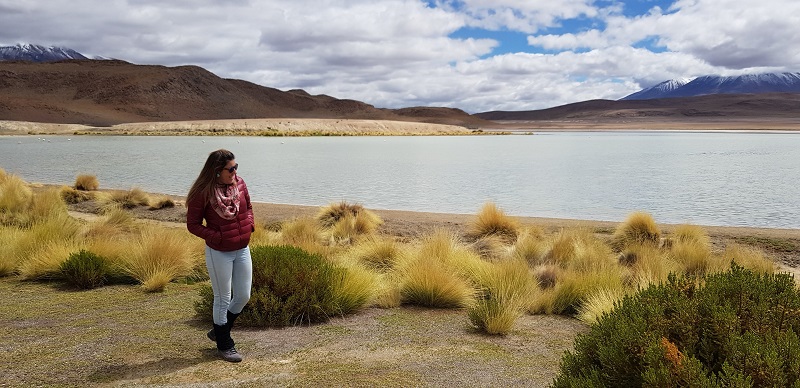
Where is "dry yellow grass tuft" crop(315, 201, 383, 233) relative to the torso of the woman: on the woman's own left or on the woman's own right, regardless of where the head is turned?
on the woman's own left

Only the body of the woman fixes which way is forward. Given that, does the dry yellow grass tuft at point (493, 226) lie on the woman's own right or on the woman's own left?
on the woman's own left

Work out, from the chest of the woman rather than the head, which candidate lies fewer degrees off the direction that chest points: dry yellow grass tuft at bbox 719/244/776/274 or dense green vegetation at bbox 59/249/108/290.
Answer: the dry yellow grass tuft

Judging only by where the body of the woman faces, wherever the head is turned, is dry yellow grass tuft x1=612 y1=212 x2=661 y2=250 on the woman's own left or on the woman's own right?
on the woman's own left

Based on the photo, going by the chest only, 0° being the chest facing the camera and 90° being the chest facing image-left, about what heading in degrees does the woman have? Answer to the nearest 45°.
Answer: approximately 315°

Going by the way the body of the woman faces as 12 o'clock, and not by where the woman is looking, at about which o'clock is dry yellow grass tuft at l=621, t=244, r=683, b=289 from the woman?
The dry yellow grass tuft is roughly at 10 o'clock from the woman.

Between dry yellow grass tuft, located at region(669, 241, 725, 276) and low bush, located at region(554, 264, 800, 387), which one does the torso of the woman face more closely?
the low bush

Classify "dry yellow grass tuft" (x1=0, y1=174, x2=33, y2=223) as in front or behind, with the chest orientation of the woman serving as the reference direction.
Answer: behind

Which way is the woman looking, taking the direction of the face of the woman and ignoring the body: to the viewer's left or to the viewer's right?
to the viewer's right

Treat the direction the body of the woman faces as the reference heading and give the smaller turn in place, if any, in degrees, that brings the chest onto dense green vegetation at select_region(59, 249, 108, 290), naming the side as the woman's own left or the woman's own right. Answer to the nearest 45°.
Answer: approximately 180°

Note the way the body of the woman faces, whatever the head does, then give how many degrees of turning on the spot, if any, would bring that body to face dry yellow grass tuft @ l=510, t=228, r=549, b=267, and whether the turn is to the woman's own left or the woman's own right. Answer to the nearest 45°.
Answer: approximately 90° to the woman's own left

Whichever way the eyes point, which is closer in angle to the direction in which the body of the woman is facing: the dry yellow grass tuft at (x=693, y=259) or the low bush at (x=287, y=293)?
the dry yellow grass tuft
